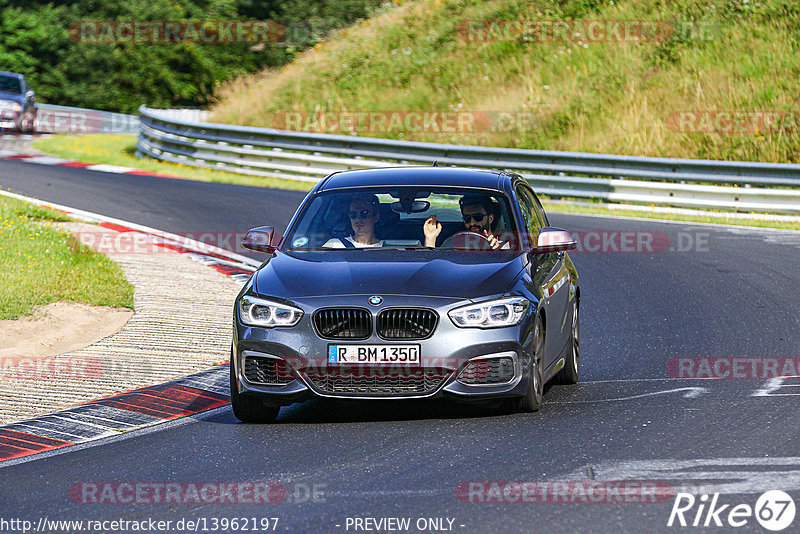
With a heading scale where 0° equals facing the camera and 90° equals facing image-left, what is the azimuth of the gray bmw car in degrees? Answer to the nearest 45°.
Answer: approximately 0°

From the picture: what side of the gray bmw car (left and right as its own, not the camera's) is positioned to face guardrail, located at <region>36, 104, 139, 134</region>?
back

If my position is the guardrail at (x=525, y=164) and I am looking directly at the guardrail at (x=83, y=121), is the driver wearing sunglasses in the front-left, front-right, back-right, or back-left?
back-left

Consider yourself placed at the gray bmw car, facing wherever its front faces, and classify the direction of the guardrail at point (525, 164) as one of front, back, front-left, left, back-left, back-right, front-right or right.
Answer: back
